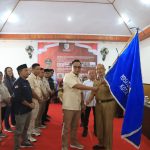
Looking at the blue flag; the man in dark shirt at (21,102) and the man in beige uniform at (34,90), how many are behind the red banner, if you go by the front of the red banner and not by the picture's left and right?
0

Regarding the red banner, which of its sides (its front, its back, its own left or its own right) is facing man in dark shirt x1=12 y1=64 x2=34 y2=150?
front

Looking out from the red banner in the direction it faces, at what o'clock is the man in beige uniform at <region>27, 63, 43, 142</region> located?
The man in beige uniform is roughly at 12 o'clock from the red banner.

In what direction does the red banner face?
toward the camera

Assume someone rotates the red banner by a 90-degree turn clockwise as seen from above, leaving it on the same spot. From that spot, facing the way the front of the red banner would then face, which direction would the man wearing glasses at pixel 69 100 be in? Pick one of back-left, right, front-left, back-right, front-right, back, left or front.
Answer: left

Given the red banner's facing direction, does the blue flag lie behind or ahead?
ahead

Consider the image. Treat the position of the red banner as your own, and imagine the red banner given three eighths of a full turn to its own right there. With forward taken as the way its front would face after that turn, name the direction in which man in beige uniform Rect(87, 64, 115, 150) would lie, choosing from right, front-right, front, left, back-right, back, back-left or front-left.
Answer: back-left
